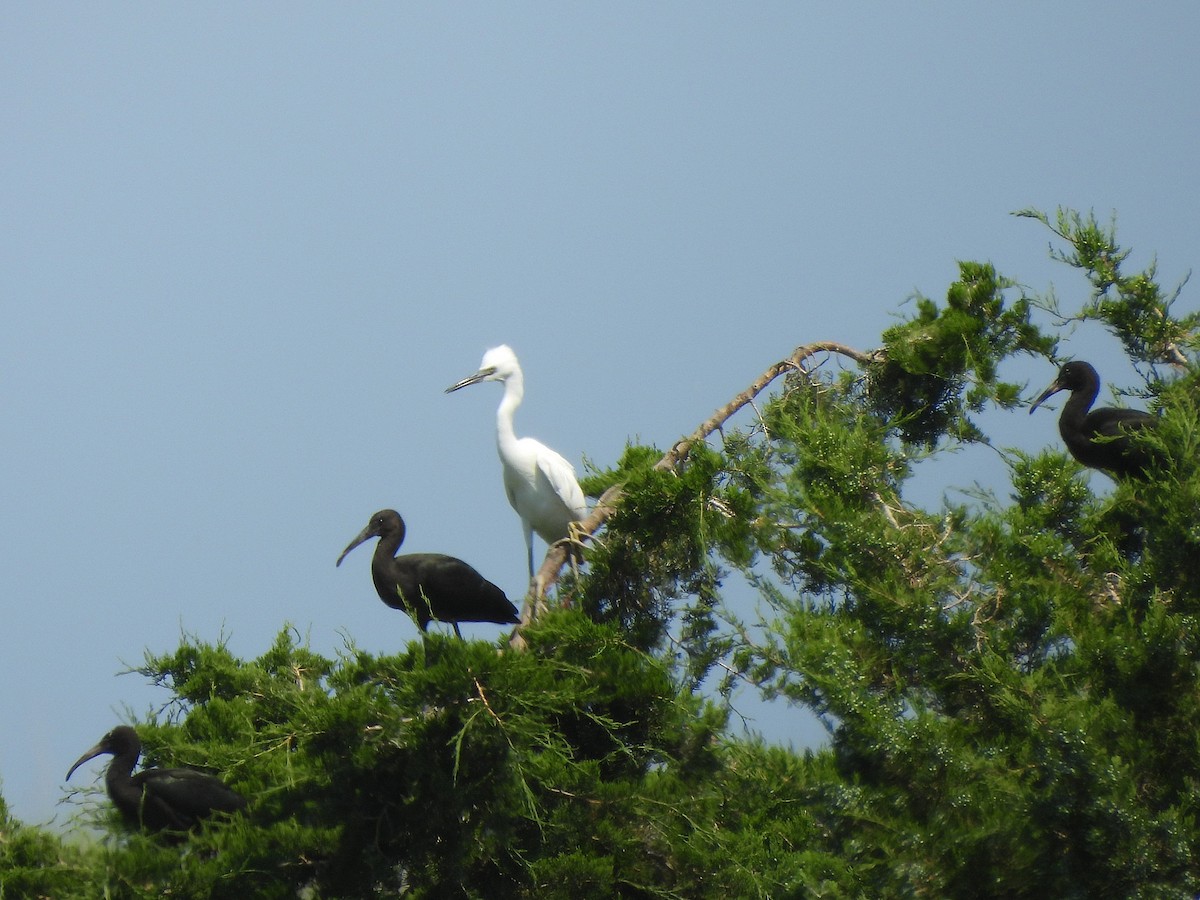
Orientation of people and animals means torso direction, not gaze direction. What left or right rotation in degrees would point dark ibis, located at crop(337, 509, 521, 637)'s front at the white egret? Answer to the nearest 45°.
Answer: approximately 135° to its right

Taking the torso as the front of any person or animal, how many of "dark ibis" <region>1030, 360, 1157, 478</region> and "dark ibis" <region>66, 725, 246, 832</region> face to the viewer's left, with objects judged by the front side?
2

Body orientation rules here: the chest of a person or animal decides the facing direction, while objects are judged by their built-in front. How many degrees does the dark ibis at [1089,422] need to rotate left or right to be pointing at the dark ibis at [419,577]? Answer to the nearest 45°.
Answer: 0° — it already faces it

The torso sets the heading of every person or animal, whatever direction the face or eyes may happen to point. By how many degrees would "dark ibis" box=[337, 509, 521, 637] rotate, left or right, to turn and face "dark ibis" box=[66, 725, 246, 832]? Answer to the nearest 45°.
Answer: approximately 45° to its left

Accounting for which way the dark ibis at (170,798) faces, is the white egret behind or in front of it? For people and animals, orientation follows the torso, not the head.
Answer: behind

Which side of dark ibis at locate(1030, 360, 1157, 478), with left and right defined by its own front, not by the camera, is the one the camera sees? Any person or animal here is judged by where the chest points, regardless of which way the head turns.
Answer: left

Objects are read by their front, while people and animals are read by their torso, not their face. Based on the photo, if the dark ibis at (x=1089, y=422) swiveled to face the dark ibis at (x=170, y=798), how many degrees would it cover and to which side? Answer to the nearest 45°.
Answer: approximately 45° to its left

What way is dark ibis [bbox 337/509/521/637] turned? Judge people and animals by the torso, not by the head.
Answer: to the viewer's left

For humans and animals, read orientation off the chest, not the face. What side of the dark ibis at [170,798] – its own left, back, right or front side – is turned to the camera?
left
